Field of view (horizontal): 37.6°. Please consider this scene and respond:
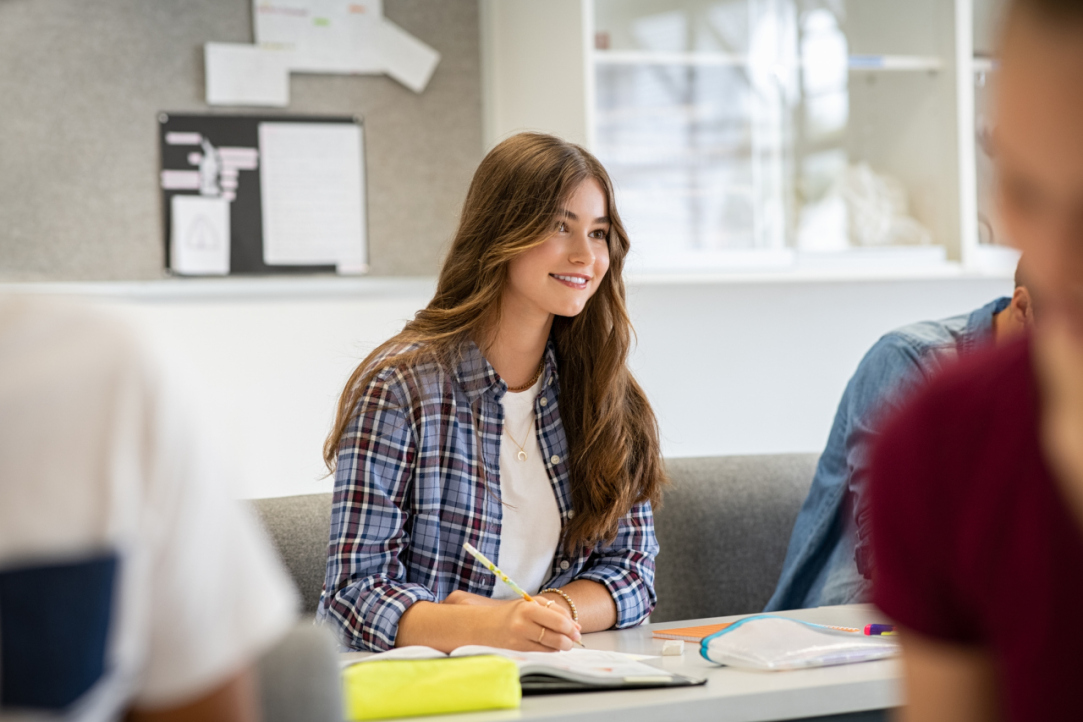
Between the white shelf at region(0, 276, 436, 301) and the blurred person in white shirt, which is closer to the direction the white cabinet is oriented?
the blurred person in white shirt

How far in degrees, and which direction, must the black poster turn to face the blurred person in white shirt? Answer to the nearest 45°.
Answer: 0° — it already faces them

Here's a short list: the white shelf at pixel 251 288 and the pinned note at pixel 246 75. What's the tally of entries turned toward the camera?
2

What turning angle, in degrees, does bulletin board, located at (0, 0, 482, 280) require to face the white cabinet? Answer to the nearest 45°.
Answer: approximately 90° to its left

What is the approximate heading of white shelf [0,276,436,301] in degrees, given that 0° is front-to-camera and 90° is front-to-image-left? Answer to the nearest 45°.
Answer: approximately 0°

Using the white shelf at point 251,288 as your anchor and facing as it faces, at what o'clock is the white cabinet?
The white cabinet is roughly at 9 o'clock from the white shelf.

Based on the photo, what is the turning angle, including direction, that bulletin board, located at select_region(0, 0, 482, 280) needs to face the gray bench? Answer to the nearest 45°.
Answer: approximately 90° to its left
